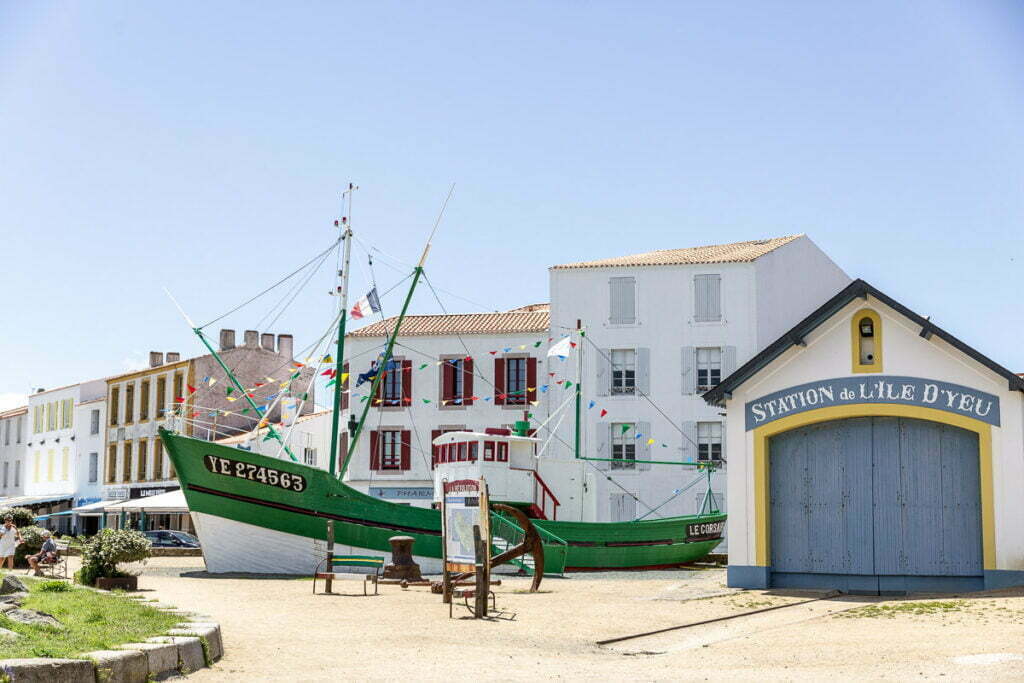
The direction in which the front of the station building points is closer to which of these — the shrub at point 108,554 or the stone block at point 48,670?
the stone block

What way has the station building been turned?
toward the camera

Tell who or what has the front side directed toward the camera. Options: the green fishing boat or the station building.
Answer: the station building

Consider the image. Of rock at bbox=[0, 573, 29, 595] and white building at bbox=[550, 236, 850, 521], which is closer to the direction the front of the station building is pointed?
the rock

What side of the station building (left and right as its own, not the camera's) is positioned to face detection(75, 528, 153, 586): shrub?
right

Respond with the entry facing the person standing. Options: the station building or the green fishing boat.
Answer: the green fishing boat

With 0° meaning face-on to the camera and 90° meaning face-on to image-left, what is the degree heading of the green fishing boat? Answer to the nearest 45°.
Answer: approximately 90°

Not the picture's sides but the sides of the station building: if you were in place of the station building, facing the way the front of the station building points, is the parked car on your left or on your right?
on your right
